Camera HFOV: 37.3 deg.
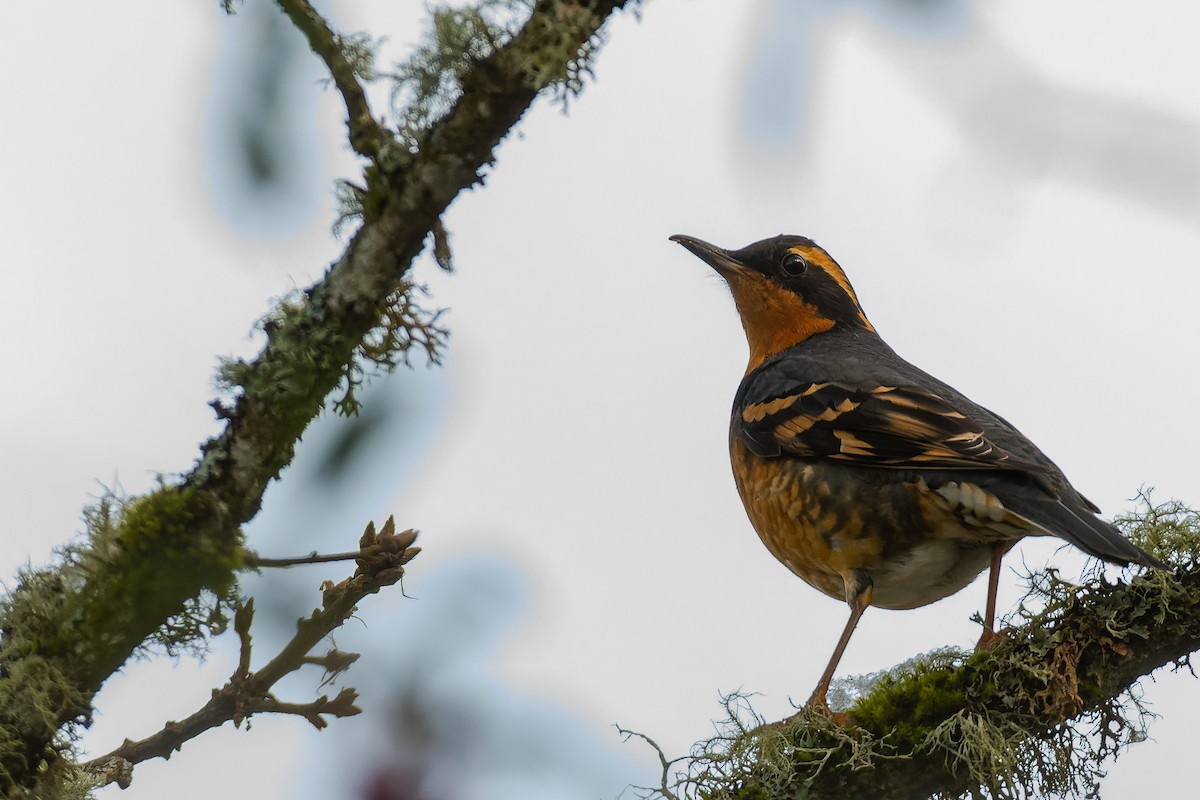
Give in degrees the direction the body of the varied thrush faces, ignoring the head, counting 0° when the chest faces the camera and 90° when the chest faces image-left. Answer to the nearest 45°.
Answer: approximately 90°
